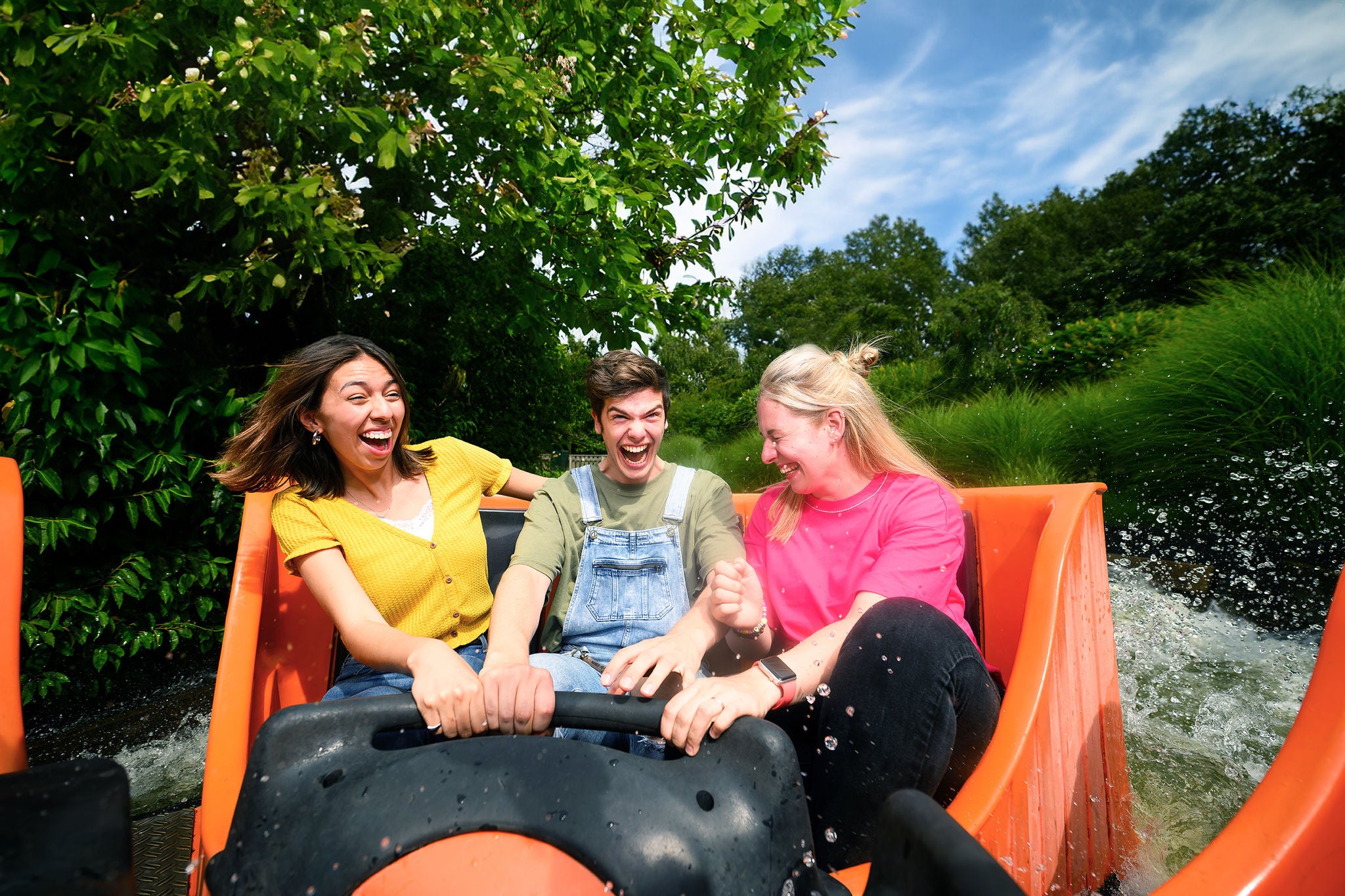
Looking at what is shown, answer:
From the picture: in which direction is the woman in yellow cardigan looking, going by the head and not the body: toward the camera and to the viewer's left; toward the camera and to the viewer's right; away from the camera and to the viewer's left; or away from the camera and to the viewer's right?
toward the camera and to the viewer's right

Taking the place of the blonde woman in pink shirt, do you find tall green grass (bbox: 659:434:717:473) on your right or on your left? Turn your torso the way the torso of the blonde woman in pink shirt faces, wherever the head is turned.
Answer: on your right

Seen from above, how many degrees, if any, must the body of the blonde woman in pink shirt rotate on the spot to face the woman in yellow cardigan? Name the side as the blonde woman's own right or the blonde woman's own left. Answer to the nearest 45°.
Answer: approximately 45° to the blonde woman's own right

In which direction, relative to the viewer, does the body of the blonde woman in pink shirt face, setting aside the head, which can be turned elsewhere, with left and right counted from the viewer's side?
facing the viewer and to the left of the viewer

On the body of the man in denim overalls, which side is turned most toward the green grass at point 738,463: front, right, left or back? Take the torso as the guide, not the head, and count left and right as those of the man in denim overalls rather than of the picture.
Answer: back

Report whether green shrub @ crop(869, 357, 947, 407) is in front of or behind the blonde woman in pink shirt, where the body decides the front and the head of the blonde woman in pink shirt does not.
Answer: behind

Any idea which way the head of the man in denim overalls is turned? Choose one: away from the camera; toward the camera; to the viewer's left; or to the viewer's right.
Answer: toward the camera

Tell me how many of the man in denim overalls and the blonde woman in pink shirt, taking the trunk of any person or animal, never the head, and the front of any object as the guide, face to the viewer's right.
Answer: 0

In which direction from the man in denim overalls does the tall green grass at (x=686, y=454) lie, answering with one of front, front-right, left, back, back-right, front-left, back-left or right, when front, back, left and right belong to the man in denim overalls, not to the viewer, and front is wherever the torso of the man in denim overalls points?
back

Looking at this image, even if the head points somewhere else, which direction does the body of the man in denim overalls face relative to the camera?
toward the camera

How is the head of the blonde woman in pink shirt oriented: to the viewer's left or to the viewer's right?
to the viewer's left

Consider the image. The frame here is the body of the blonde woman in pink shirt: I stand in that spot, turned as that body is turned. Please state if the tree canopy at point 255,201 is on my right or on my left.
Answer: on my right

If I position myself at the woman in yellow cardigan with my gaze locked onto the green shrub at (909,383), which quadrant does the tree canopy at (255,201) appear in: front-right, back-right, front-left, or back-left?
front-left

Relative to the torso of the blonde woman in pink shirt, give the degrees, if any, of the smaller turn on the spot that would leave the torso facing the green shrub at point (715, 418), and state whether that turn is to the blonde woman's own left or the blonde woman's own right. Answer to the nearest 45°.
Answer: approximately 135° to the blonde woman's own right
